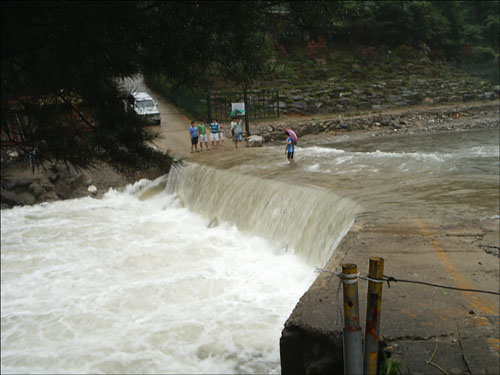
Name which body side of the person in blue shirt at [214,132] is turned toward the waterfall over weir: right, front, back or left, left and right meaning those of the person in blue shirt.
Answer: front

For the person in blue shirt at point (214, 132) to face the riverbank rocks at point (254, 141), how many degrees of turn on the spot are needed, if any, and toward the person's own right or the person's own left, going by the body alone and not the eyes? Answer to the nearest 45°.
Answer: approximately 135° to the person's own left

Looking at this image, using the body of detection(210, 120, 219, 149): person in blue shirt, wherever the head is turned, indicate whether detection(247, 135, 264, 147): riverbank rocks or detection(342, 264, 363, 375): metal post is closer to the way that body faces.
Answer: the metal post

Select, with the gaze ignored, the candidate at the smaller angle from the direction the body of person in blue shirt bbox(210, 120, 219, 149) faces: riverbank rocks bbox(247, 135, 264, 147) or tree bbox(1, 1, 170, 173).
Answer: the tree

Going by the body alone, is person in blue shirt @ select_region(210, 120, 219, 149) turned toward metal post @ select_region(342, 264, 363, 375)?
yes

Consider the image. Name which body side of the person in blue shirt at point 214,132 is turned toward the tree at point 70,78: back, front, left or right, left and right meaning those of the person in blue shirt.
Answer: front

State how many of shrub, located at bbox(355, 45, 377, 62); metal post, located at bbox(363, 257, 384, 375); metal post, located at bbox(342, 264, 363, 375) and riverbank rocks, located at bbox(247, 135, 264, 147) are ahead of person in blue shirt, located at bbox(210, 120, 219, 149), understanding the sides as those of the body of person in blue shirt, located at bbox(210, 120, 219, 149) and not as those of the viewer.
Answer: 2

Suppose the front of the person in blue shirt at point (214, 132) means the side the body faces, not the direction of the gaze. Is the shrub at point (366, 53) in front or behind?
behind

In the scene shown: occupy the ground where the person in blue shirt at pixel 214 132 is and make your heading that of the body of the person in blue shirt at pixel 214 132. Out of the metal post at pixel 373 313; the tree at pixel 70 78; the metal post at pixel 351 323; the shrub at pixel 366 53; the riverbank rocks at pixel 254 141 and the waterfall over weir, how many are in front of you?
4

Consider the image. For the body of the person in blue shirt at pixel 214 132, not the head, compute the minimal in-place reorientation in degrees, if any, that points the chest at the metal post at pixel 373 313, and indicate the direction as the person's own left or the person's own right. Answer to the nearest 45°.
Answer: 0° — they already face it

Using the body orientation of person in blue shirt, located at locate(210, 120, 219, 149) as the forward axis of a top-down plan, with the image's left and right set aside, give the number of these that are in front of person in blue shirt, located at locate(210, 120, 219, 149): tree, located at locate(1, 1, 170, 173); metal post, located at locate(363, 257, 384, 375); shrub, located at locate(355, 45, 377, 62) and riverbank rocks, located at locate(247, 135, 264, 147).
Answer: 2

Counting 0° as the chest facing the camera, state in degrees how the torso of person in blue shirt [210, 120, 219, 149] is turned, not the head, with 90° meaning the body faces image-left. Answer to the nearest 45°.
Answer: approximately 0°
